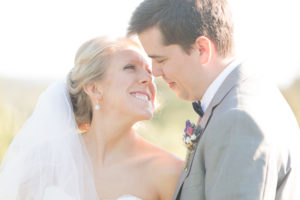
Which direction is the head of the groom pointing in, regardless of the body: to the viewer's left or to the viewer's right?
to the viewer's left

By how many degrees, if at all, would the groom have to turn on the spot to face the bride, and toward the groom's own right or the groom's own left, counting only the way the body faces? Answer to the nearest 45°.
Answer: approximately 45° to the groom's own right

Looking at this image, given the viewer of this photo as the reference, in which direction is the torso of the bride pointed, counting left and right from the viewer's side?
facing the viewer and to the right of the viewer

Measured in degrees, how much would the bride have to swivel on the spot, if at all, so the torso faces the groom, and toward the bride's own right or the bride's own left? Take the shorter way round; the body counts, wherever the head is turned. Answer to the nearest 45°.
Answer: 0° — they already face them

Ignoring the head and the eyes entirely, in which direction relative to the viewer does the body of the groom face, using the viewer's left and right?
facing to the left of the viewer

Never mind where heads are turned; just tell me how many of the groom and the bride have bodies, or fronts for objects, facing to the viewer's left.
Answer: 1
